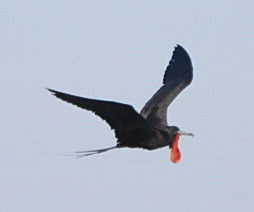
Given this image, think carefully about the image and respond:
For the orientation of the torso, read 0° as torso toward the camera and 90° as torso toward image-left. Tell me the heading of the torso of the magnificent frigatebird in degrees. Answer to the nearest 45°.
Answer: approximately 270°
